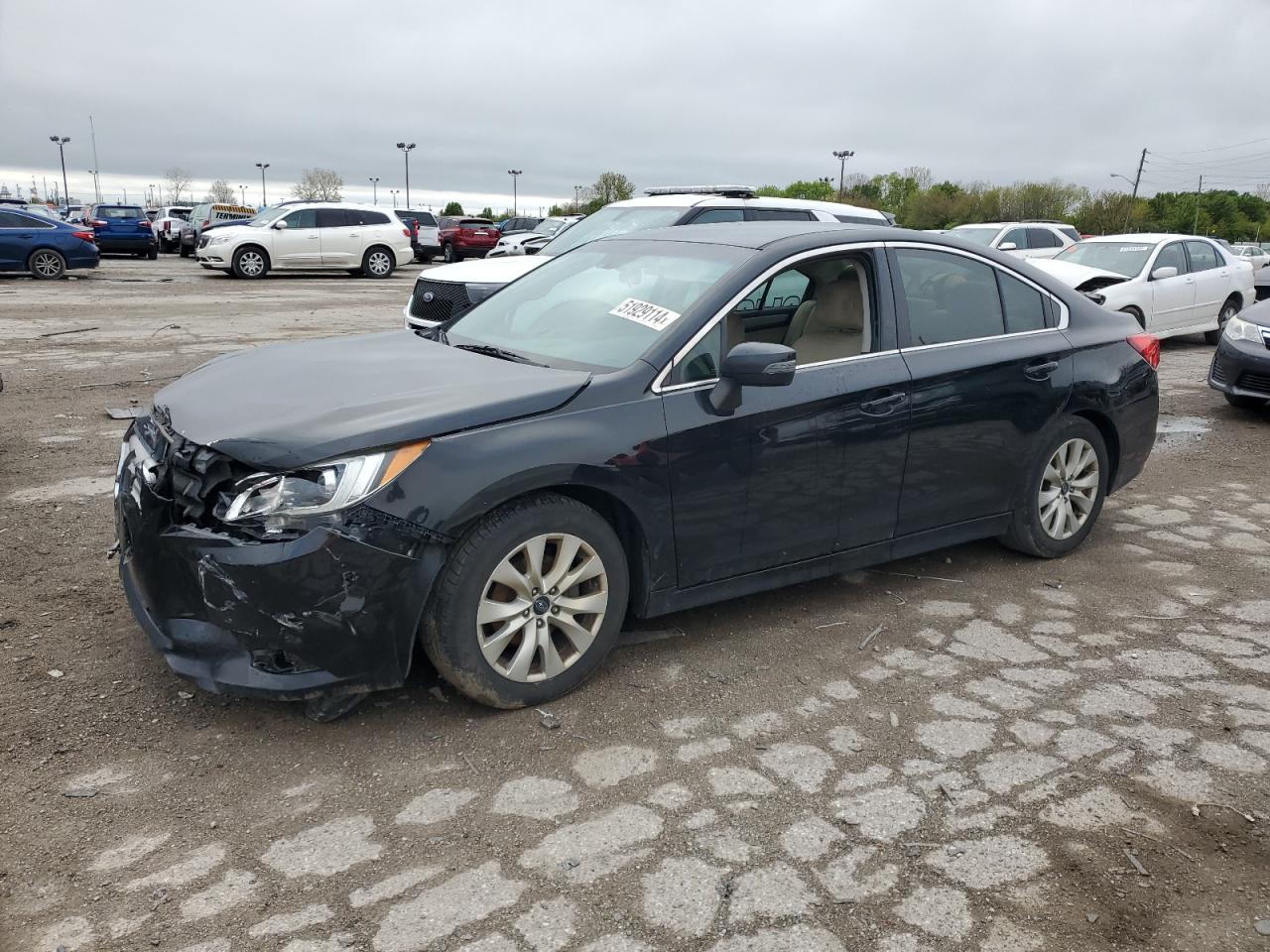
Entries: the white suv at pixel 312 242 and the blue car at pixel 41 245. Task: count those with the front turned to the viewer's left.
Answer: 2

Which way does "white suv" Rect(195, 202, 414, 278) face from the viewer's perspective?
to the viewer's left

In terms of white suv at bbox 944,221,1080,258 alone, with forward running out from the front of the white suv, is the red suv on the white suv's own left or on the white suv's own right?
on the white suv's own right

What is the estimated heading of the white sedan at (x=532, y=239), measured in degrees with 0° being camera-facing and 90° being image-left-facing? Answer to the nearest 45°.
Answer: approximately 45°

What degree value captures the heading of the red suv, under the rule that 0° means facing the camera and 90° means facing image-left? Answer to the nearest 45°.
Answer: approximately 135°

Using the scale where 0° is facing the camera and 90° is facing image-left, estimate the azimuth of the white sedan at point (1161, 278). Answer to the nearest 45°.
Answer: approximately 45°

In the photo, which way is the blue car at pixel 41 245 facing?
to the viewer's left

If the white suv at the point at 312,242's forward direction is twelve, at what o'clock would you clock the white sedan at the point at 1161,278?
The white sedan is roughly at 8 o'clock from the white suv.

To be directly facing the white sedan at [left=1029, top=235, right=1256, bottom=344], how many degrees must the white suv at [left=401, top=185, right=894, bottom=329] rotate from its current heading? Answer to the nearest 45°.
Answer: approximately 180°

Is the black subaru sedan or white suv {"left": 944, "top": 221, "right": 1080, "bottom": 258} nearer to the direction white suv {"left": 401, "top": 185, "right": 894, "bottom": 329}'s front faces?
the black subaru sedan

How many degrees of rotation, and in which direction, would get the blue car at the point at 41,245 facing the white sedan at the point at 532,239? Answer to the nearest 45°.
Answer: approximately 135° to its right

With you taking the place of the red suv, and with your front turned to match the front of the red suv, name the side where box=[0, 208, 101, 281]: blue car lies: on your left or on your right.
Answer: on your left

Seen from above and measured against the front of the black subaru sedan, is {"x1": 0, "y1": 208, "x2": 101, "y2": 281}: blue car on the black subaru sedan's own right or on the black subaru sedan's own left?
on the black subaru sedan's own right

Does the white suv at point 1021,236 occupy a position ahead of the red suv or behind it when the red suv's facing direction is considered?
behind
